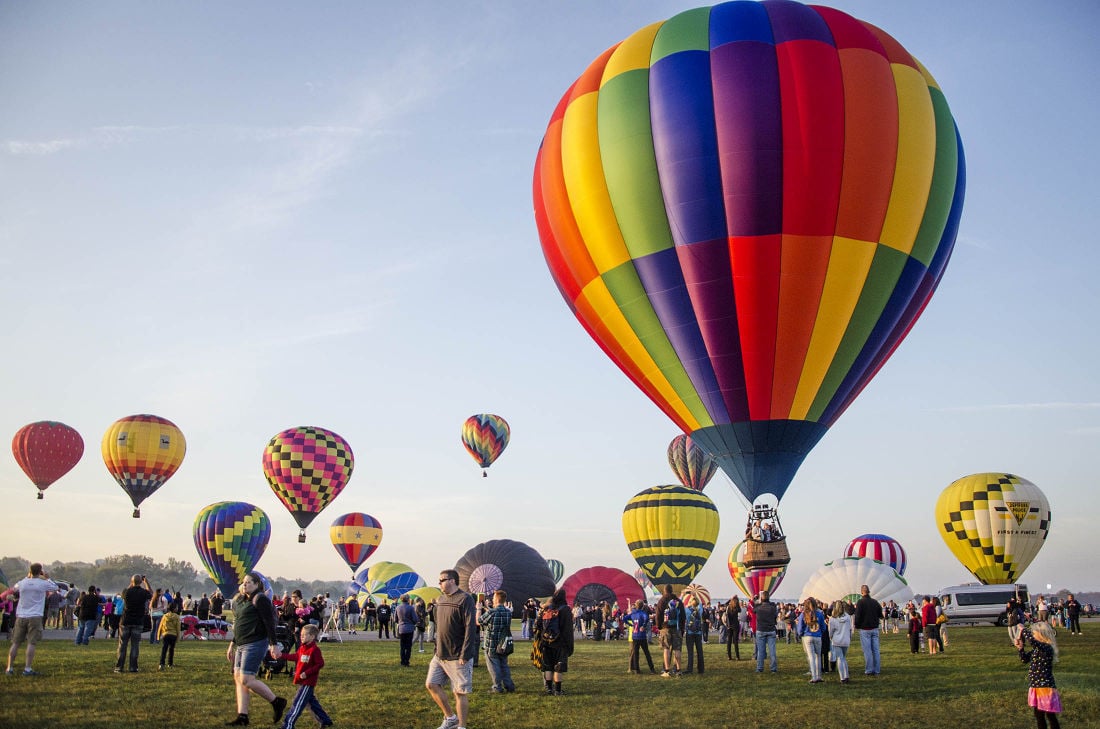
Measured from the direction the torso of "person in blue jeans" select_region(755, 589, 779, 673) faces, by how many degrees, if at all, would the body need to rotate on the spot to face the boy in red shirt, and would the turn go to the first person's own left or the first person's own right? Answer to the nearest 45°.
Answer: approximately 135° to the first person's own left

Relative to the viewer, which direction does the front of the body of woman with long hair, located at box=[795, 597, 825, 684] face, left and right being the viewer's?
facing away from the viewer

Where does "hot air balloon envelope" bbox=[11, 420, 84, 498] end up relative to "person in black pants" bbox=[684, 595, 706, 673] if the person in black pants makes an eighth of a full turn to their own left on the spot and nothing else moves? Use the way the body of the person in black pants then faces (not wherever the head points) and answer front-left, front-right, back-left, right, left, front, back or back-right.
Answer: front

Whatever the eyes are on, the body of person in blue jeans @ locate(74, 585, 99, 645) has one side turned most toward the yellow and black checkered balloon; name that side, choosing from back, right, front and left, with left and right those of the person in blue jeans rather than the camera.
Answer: right

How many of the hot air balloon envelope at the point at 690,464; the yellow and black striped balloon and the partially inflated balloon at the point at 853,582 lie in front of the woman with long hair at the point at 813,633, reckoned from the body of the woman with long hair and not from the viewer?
3

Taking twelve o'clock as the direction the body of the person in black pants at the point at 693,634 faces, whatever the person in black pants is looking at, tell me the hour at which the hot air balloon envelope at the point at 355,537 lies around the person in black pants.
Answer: The hot air balloon envelope is roughly at 11 o'clock from the person in black pants.

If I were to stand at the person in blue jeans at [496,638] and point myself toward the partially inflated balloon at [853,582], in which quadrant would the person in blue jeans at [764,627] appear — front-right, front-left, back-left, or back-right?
front-right

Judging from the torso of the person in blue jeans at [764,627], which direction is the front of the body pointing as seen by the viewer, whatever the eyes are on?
away from the camera

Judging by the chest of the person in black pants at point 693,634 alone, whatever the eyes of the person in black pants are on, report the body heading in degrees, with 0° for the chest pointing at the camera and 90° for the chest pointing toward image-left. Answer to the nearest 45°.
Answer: approximately 180°

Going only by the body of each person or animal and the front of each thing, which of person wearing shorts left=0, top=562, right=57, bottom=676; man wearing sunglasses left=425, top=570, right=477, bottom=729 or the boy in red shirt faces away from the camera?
the person wearing shorts

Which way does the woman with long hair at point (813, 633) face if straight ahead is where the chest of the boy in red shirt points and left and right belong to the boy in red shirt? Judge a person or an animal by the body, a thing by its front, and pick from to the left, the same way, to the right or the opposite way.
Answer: the opposite way

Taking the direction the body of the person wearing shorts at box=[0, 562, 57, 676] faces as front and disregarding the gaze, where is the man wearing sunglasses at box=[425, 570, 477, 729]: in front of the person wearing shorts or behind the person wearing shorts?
behind

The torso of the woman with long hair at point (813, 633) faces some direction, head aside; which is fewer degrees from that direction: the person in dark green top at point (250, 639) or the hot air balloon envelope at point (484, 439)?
the hot air balloon envelope

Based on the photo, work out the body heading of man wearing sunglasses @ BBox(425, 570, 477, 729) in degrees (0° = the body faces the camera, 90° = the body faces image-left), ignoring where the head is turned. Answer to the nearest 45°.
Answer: approximately 45°
